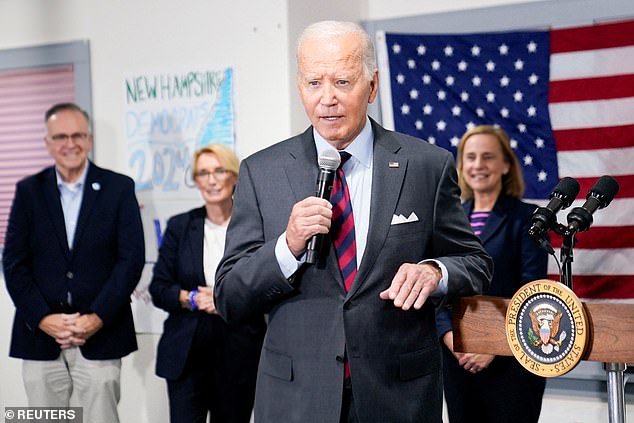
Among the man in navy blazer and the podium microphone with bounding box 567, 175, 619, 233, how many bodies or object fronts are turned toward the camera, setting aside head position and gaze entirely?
1

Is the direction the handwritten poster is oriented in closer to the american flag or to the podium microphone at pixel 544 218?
the podium microphone

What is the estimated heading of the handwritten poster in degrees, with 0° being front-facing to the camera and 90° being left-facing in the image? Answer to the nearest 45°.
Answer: approximately 0°
